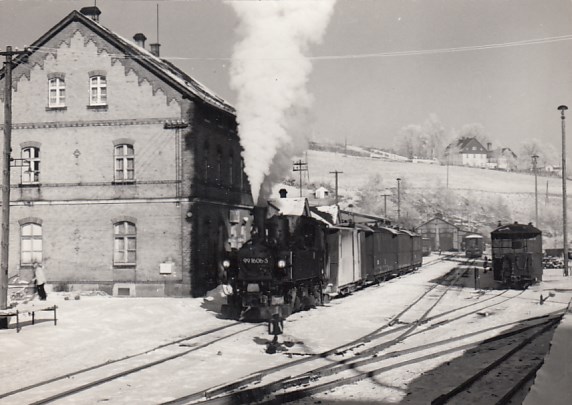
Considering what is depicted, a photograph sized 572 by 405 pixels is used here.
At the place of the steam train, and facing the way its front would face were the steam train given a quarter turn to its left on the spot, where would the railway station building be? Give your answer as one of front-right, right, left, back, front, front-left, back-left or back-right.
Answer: back

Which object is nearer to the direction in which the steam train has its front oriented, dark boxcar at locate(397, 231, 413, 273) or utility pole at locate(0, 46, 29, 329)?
the utility pole

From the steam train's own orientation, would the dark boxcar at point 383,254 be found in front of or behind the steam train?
behind

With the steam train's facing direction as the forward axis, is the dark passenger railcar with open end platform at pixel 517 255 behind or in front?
behind

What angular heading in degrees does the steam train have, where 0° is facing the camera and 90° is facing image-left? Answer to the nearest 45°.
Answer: approximately 45°

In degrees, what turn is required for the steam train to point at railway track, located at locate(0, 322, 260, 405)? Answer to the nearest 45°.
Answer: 0° — it already faces it

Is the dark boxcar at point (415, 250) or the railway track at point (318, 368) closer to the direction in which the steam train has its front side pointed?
the railway track

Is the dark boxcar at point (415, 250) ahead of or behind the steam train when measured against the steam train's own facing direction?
behind

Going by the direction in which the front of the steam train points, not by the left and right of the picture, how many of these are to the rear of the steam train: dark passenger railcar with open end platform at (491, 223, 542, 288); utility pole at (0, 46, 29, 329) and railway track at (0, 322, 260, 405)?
1

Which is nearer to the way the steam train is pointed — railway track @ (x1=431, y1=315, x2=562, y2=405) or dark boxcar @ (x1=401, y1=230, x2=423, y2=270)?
the railway track
